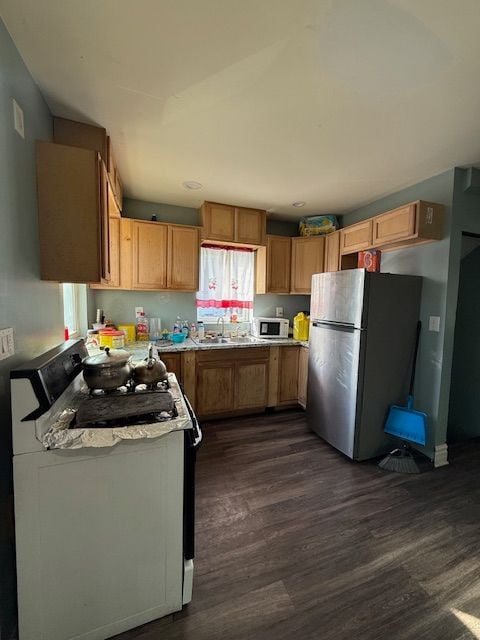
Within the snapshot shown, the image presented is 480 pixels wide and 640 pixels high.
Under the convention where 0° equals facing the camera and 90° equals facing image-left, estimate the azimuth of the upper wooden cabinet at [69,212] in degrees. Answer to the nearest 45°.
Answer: approximately 270°

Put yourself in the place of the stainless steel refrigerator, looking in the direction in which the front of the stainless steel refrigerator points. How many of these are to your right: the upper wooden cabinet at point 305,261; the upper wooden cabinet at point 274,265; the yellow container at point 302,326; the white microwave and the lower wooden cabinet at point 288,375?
5

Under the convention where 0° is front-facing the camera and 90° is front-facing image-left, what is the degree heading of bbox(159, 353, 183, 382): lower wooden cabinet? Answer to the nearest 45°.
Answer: approximately 0°

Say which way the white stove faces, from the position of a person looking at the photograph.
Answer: facing to the right of the viewer

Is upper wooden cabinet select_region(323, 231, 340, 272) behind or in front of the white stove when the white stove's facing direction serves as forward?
in front

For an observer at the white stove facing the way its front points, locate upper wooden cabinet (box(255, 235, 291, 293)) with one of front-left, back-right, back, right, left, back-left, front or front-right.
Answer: front-left

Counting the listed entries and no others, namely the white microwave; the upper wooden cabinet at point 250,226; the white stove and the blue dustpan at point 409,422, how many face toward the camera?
3

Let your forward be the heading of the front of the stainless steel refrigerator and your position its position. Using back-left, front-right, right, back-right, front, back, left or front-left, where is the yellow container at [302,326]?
right

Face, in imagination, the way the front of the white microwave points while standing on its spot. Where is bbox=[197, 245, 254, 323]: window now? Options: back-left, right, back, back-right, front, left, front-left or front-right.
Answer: right

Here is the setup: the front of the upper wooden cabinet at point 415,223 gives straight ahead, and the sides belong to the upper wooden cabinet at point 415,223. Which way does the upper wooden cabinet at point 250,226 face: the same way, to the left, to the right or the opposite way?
to the left
